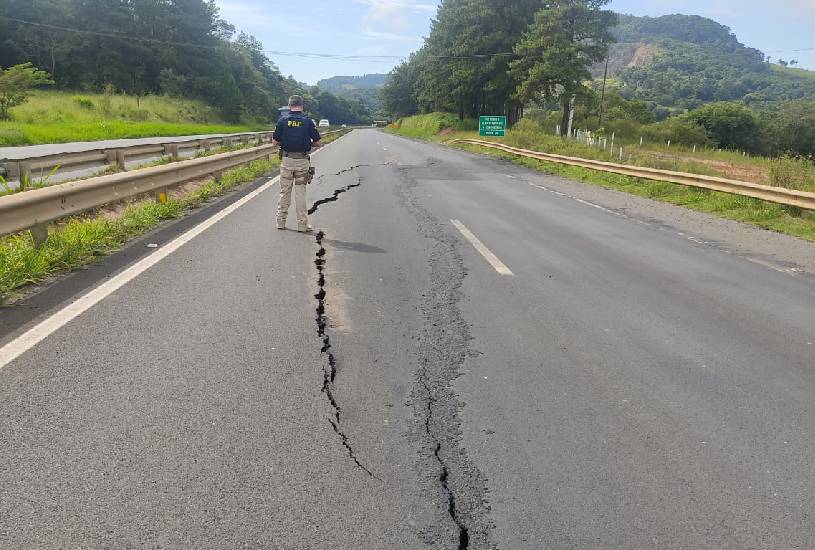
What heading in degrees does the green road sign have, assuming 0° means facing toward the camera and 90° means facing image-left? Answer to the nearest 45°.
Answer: approximately 0°

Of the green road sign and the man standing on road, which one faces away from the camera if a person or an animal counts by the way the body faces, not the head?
the man standing on road

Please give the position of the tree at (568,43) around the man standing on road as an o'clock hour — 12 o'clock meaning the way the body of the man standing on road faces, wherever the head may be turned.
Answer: The tree is roughly at 1 o'clock from the man standing on road.

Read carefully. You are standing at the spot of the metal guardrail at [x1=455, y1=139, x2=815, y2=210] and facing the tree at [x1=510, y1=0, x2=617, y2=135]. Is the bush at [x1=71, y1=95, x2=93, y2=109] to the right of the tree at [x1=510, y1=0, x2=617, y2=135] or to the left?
left

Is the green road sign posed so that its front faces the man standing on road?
yes

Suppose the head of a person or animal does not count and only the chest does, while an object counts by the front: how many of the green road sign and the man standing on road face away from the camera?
1

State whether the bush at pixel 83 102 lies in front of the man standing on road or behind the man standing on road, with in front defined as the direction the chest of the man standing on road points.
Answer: in front

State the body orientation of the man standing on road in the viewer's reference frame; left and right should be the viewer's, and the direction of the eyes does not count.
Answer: facing away from the viewer

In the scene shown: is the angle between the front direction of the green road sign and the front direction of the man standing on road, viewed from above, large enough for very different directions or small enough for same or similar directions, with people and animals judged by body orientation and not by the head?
very different directions

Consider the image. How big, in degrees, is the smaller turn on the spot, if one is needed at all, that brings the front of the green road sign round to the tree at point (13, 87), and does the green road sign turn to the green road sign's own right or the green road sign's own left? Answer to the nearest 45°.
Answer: approximately 45° to the green road sign's own right

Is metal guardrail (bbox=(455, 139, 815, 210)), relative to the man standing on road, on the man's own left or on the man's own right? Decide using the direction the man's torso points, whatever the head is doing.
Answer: on the man's own right
